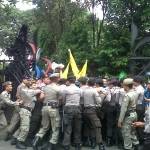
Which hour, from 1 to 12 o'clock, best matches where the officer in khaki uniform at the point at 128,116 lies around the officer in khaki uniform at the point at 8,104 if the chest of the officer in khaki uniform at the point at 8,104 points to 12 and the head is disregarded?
the officer in khaki uniform at the point at 128,116 is roughly at 1 o'clock from the officer in khaki uniform at the point at 8,104.

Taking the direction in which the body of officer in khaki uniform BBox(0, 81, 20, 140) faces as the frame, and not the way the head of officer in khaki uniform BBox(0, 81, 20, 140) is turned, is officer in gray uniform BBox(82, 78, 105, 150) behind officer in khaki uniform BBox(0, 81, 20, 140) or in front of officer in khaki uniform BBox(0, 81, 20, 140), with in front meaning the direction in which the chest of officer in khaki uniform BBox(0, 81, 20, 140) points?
in front

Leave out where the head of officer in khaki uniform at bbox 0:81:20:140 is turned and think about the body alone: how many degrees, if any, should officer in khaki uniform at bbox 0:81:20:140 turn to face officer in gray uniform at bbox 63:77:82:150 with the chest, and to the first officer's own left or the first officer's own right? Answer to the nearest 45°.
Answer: approximately 45° to the first officer's own right

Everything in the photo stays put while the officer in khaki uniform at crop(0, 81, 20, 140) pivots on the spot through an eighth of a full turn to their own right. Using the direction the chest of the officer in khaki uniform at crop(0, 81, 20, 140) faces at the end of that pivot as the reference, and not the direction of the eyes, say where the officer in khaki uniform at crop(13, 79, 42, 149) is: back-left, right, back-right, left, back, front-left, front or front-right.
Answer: front

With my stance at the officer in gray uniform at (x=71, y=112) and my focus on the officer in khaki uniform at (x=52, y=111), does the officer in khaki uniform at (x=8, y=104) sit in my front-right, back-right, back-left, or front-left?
front-right

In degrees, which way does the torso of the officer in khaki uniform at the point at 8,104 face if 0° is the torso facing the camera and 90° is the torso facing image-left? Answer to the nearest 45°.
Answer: approximately 270°
